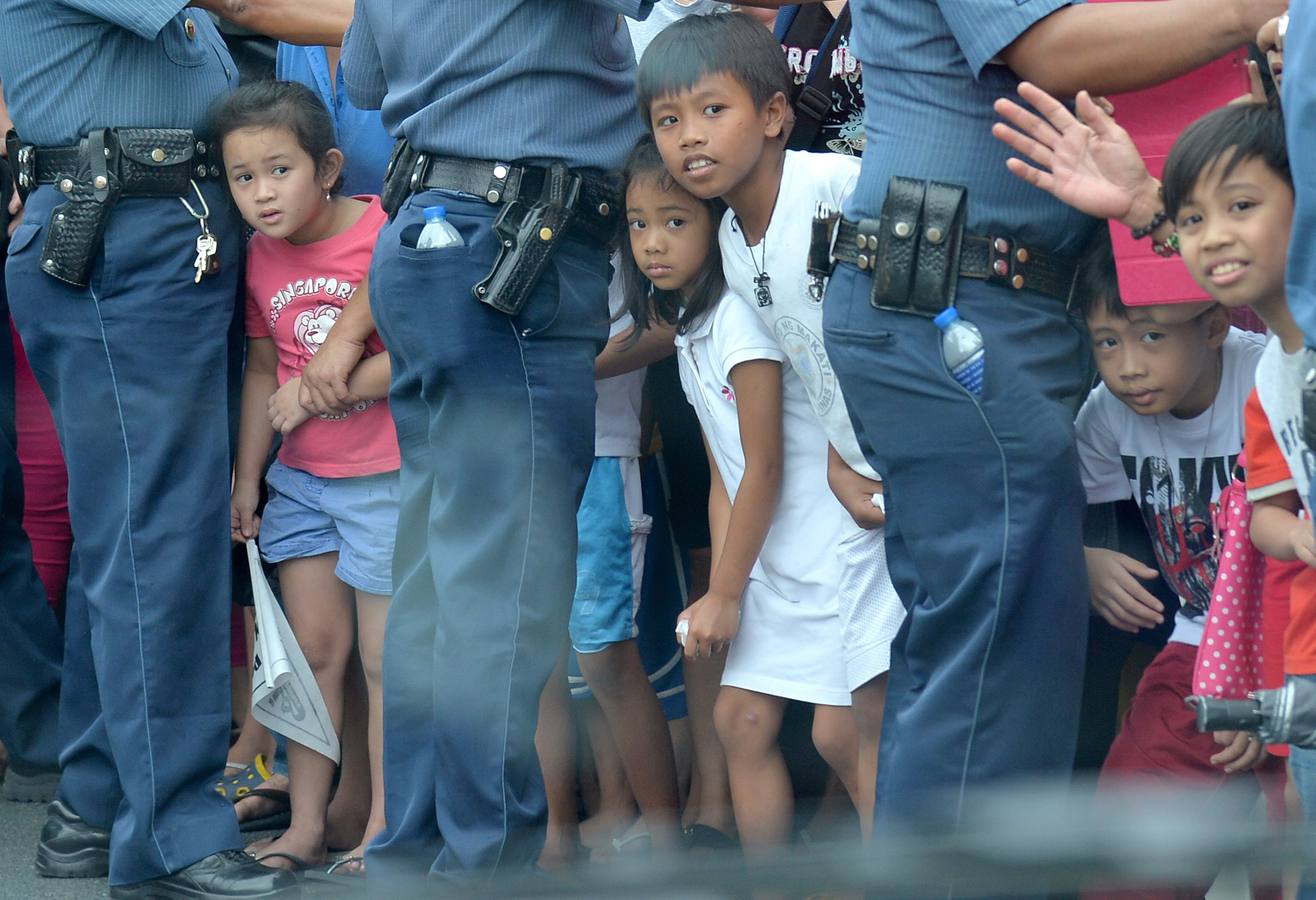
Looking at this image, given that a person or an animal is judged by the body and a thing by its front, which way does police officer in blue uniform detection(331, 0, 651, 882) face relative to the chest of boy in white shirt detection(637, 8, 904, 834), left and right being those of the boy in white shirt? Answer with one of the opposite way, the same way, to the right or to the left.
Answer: the opposite way

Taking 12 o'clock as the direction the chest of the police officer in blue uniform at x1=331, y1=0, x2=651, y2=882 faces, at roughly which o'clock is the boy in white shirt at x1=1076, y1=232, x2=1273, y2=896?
The boy in white shirt is roughly at 2 o'clock from the police officer in blue uniform.

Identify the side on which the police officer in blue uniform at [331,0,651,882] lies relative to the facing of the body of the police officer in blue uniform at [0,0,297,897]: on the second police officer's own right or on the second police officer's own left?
on the second police officer's own right

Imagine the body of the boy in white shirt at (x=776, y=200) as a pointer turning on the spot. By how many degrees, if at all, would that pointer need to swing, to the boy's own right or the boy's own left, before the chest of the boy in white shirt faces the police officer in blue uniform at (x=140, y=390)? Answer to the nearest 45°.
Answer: approximately 45° to the boy's own right

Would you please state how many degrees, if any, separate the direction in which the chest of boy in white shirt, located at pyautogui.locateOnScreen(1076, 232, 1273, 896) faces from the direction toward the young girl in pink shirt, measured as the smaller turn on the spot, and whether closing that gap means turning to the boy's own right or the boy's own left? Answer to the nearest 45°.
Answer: approximately 90° to the boy's own right
